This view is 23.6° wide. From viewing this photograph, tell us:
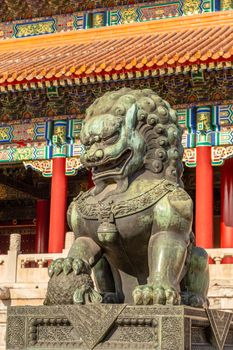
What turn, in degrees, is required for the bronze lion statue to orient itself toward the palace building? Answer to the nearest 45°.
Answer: approximately 135° to its right

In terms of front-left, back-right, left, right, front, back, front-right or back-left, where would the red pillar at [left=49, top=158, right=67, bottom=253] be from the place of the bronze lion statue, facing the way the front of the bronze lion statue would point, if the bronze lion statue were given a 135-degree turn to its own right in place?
front

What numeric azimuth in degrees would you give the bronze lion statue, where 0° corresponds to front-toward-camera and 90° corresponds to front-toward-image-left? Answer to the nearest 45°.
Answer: approximately 45°

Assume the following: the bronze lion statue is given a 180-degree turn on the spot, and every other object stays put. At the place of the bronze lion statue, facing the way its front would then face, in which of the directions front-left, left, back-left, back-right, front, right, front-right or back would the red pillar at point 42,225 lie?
front-left

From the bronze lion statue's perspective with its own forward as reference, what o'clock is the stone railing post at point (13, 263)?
The stone railing post is roughly at 4 o'clock from the bronze lion statue.
